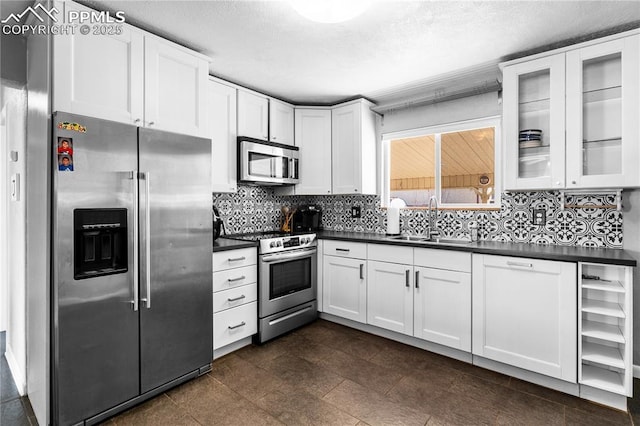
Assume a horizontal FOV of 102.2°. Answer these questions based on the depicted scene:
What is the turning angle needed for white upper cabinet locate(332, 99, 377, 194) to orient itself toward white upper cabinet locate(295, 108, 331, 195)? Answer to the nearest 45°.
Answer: approximately 45° to its right

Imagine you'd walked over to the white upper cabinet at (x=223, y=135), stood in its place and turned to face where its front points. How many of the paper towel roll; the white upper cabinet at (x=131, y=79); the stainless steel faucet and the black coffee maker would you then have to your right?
1

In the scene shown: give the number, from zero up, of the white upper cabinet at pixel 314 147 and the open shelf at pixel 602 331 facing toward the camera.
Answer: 2

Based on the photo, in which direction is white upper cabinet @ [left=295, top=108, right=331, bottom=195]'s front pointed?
toward the camera

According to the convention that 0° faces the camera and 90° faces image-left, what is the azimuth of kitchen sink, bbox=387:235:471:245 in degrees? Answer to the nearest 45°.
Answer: approximately 45°

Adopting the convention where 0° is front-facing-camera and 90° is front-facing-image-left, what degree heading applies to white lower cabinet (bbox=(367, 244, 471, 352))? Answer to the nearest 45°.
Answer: approximately 45°

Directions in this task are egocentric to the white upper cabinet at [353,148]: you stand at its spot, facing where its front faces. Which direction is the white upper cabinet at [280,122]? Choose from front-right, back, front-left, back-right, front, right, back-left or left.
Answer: front-right

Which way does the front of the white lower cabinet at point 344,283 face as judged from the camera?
facing the viewer and to the left of the viewer
